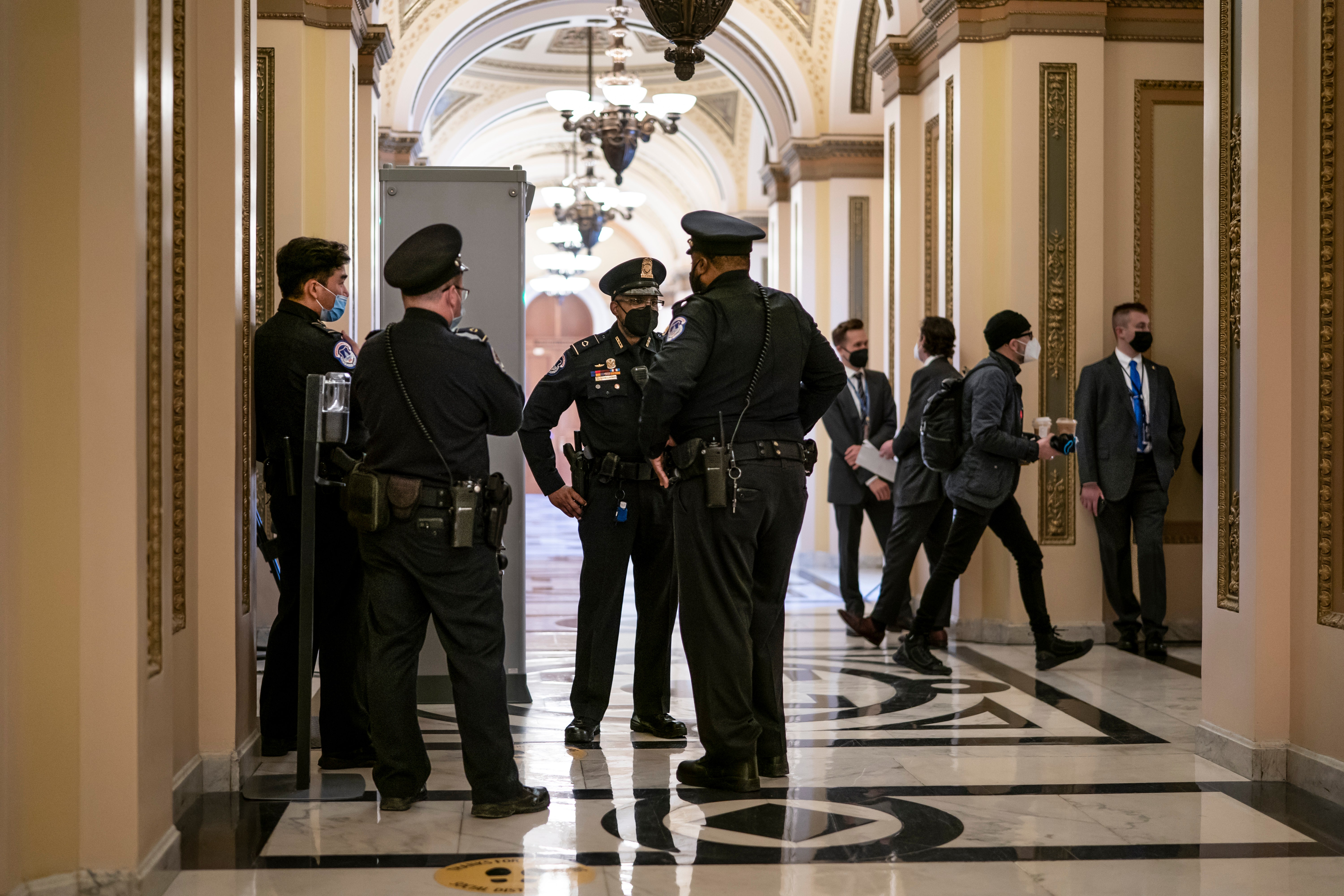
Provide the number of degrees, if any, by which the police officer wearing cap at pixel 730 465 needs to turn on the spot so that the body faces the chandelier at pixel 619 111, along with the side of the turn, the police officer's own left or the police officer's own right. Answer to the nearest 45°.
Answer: approximately 45° to the police officer's own right

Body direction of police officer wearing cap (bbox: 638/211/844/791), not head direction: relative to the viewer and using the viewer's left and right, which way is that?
facing away from the viewer and to the left of the viewer

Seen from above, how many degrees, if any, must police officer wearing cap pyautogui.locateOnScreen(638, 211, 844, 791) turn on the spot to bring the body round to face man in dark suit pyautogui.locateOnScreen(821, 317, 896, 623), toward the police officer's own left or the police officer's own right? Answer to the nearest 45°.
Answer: approximately 45° to the police officer's own right

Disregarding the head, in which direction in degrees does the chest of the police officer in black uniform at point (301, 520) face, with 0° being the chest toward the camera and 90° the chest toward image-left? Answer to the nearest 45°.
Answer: approximately 270°

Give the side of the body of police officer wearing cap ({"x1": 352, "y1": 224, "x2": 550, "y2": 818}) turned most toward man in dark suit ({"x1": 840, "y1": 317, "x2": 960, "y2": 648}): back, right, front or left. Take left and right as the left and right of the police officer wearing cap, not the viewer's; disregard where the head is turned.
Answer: front

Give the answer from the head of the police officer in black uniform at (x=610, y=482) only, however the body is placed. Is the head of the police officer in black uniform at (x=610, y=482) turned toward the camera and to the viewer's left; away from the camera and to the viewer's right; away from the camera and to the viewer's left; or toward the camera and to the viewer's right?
toward the camera and to the viewer's right

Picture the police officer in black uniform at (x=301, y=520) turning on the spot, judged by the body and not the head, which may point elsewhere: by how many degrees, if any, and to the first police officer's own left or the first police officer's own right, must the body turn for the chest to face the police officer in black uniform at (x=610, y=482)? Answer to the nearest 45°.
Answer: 0° — they already face them

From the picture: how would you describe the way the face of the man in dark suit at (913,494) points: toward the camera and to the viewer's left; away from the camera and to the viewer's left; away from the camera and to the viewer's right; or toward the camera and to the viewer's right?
away from the camera and to the viewer's left

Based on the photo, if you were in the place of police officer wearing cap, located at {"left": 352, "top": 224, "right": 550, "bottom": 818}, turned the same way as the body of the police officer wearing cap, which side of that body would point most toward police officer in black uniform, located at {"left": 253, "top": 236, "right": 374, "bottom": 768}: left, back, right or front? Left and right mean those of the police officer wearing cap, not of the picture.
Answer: left

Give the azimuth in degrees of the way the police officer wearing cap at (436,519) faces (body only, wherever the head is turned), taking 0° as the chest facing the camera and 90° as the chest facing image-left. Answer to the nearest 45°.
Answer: approximately 225°

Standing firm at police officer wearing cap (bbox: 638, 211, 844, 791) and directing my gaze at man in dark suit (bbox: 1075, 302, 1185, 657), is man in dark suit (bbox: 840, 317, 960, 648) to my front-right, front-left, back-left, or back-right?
front-left

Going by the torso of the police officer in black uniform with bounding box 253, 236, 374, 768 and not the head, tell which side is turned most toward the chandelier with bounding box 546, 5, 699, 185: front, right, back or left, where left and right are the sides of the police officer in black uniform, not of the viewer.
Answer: front

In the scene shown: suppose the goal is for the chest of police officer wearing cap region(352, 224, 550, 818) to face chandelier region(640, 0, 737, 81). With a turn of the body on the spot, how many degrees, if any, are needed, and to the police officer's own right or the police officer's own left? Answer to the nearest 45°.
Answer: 0° — they already face it

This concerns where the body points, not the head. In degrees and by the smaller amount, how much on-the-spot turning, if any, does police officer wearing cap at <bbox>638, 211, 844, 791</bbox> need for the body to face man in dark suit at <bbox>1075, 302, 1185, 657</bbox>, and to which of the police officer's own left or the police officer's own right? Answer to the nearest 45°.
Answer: approximately 90° to the police officer's own right

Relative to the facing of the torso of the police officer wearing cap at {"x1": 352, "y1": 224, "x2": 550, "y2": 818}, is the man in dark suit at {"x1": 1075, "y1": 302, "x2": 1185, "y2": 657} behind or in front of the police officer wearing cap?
in front

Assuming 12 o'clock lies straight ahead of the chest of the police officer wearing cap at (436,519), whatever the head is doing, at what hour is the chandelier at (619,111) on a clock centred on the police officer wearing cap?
The chandelier is roughly at 11 o'clock from the police officer wearing cap.
